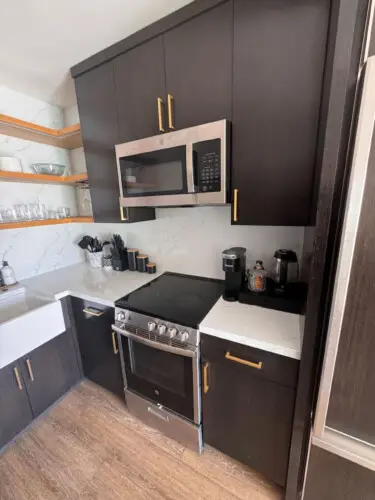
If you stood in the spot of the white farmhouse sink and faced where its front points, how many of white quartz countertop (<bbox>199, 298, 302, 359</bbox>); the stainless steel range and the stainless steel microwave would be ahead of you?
3

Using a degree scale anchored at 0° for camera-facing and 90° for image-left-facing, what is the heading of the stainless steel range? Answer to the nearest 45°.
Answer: approximately 45°

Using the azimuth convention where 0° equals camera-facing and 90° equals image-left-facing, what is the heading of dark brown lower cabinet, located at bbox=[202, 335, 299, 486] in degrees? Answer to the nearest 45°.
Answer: approximately 45°

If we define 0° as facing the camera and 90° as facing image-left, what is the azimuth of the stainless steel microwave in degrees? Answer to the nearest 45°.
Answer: approximately 45°

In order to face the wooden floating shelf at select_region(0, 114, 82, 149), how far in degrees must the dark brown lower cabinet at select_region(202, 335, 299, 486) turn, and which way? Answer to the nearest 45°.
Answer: approximately 45° to its right

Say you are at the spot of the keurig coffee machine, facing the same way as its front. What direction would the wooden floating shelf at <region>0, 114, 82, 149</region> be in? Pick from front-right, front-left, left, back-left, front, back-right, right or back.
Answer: front-right

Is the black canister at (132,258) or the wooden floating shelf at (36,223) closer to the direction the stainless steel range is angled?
the wooden floating shelf

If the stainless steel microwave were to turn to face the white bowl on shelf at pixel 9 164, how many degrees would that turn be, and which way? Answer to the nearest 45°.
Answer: approximately 45° to its right

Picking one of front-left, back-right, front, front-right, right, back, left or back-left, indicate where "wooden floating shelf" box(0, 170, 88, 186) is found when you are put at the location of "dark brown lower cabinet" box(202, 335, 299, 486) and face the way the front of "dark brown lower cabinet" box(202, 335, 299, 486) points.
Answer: front-right

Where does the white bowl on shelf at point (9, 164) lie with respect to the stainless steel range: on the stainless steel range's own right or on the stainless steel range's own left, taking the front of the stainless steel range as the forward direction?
on the stainless steel range's own right

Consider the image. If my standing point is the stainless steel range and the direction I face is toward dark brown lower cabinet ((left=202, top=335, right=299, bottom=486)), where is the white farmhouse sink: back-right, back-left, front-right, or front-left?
back-right

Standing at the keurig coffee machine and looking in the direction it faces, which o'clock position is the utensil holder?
The utensil holder is roughly at 2 o'clock from the keurig coffee machine.
